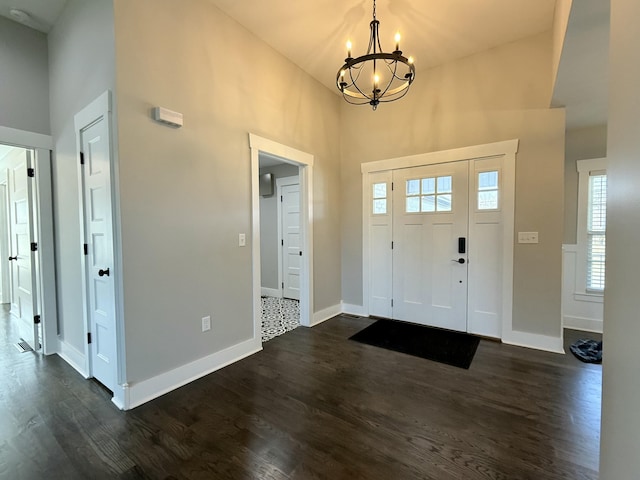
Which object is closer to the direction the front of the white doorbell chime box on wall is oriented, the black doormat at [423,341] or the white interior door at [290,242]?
the black doormat

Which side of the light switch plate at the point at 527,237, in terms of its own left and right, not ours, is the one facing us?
front

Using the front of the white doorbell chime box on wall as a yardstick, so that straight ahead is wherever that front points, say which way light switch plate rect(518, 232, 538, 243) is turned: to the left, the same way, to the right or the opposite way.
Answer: to the right

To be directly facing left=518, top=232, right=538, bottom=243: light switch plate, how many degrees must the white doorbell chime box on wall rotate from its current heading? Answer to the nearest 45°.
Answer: approximately 45° to its left

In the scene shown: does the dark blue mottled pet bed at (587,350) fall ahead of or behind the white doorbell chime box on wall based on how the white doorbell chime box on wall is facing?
ahead

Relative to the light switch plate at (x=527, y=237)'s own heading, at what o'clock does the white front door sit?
The white front door is roughly at 3 o'clock from the light switch plate.

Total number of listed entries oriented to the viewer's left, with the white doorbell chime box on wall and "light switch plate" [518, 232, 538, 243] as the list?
0

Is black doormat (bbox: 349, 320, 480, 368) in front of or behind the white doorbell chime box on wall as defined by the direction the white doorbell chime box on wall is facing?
in front

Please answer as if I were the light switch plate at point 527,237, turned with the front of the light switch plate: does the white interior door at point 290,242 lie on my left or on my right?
on my right

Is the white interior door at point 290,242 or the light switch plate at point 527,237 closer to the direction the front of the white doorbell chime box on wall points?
the light switch plate

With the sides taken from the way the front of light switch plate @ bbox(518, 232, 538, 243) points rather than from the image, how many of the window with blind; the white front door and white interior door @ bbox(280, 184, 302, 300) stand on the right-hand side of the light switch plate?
2

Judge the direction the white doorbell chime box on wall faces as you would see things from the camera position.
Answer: facing the viewer and to the right of the viewer

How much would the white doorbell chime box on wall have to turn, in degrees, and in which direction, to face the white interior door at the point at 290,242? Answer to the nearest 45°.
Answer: approximately 90° to its left

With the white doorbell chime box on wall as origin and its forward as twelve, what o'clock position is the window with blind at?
The window with blind is roughly at 11 o'clock from the white doorbell chime box on wall.
